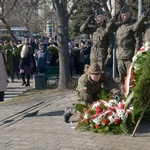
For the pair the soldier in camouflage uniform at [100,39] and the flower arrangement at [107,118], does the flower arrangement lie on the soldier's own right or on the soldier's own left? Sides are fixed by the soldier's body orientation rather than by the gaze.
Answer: on the soldier's own left

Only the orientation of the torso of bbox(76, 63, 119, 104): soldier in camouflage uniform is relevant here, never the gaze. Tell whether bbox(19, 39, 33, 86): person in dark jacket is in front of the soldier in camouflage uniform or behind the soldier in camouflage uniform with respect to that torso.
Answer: behind

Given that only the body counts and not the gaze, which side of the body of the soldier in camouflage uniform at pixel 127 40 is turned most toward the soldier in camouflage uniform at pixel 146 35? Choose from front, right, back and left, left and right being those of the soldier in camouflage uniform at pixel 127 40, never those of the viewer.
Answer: left

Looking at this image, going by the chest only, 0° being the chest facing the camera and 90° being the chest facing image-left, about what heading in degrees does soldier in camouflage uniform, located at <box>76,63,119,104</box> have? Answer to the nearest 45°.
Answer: approximately 315°

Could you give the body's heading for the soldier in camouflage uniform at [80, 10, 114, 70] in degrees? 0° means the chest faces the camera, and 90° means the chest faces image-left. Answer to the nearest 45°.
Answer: approximately 45°

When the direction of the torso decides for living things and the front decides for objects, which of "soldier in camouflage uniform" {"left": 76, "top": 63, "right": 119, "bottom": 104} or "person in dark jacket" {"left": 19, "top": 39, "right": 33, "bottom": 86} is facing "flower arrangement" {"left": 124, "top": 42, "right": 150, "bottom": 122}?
the soldier in camouflage uniform

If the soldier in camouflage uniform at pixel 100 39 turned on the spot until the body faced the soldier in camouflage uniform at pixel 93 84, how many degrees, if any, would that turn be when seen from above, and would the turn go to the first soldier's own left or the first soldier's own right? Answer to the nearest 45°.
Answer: approximately 45° to the first soldier's own left

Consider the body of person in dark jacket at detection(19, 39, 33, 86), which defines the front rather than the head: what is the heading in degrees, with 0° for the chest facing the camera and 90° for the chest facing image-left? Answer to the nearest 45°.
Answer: approximately 225°

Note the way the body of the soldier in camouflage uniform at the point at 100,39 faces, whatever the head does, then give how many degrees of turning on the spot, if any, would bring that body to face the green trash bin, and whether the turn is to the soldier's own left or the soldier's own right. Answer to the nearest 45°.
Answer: approximately 90° to the soldier's own right

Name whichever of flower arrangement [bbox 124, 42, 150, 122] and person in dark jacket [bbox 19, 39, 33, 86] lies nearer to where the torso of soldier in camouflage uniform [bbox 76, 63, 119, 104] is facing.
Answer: the flower arrangement

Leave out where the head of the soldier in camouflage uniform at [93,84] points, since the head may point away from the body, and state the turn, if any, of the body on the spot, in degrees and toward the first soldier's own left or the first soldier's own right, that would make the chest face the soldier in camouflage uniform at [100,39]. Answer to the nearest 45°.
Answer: approximately 135° to the first soldier's own left

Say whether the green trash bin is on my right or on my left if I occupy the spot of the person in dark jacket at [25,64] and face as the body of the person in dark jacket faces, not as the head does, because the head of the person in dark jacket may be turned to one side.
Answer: on my right

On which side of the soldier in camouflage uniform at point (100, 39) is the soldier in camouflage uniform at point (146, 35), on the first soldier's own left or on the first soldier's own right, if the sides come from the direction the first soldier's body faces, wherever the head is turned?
on the first soldier's own left

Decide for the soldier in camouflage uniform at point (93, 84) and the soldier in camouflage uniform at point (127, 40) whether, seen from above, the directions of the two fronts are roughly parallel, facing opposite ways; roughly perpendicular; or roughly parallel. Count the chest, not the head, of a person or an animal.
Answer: roughly perpendicular
